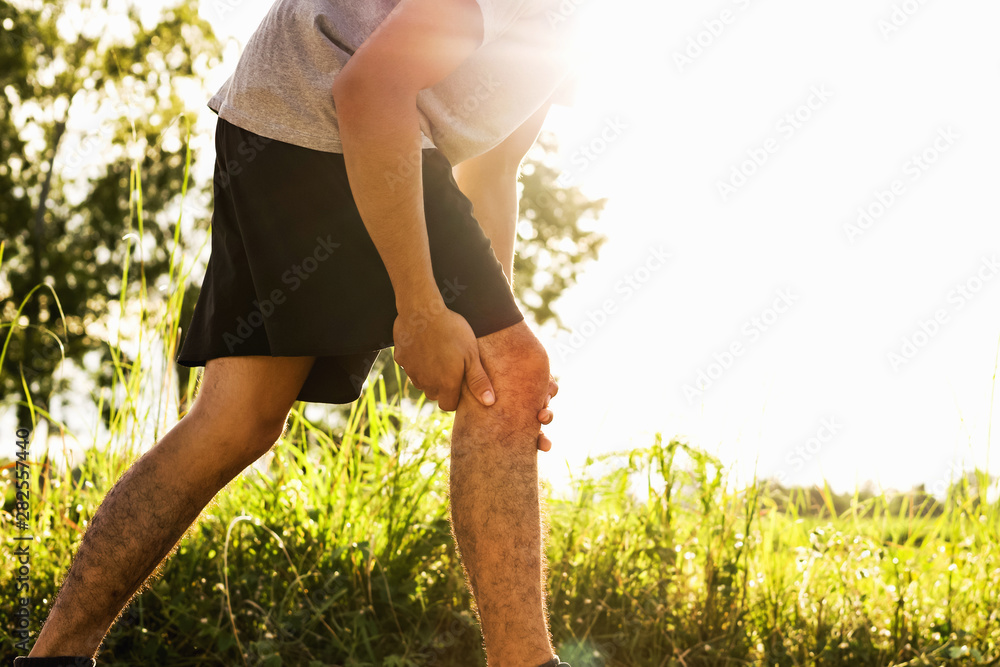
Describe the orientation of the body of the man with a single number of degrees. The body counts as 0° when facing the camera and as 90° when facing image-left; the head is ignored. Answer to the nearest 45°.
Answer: approximately 270°
